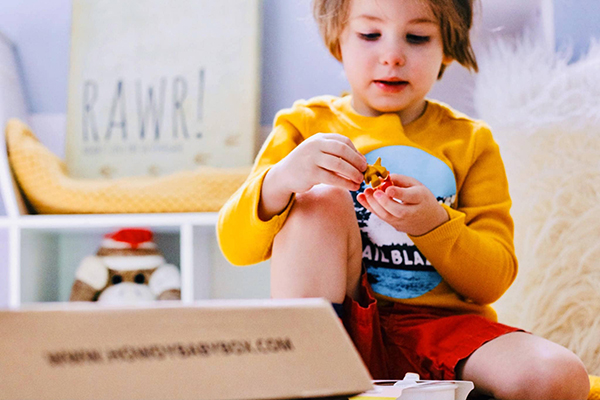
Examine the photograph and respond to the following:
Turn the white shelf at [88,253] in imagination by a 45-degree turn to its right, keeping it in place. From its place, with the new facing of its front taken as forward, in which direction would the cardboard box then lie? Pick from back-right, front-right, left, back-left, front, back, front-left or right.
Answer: front-left

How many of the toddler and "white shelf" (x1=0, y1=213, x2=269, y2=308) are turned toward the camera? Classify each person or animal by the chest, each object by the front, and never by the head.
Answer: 2

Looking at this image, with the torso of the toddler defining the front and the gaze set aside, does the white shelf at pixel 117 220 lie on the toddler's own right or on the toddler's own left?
on the toddler's own right

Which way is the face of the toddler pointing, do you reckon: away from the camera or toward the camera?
toward the camera

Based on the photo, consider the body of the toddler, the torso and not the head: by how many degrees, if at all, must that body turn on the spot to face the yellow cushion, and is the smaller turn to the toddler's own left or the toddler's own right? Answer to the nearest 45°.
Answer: approximately 135° to the toddler's own right

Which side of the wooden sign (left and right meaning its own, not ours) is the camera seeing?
front

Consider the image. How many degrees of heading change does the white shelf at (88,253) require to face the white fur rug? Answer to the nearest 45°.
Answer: approximately 45° to its left

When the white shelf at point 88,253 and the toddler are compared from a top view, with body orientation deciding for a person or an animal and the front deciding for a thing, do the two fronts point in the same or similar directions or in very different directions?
same or similar directions

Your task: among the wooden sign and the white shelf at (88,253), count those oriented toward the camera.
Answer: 2

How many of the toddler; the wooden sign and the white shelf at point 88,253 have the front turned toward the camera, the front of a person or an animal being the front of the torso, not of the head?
3

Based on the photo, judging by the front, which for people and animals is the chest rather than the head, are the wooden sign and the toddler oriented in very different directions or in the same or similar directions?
same or similar directions

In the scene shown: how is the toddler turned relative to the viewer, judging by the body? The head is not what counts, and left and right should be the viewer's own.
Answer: facing the viewer

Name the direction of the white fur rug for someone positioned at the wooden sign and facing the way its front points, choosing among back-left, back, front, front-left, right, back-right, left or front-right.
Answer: front-left
